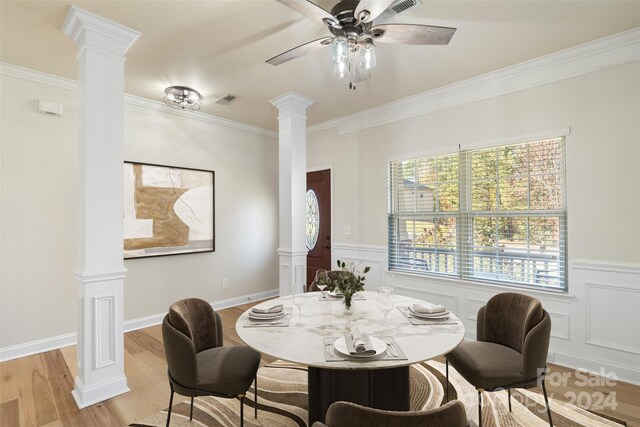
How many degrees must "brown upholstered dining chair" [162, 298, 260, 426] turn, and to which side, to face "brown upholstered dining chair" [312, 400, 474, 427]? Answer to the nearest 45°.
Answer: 0° — it already faces it

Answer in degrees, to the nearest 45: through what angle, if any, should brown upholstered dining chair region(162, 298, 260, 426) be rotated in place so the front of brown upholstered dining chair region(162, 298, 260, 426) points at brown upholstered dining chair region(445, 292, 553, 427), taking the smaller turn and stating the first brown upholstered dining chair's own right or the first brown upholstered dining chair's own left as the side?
approximately 45° to the first brown upholstered dining chair's own left

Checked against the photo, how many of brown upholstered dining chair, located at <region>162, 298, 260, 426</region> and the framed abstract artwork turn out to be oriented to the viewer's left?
0

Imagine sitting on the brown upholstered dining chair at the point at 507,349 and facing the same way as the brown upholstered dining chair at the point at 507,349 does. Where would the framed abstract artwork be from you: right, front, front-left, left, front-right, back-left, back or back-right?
front-right

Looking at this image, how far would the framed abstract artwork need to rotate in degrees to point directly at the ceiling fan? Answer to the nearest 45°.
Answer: approximately 45° to its right

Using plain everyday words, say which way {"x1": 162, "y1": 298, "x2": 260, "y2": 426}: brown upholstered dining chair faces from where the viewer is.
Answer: facing the viewer and to the right of the viewer

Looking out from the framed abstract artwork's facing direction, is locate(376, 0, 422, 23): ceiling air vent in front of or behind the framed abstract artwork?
in front

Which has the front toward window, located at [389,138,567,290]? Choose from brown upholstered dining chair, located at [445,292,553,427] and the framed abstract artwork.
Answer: the framed abstract artwork

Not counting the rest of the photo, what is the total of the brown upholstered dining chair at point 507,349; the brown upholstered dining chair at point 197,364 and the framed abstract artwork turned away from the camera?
0

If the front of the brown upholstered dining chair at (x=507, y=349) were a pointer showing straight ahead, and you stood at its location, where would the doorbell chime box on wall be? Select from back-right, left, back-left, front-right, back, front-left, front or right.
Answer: front-right

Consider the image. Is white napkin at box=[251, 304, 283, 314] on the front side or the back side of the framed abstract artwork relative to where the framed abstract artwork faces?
on the front side

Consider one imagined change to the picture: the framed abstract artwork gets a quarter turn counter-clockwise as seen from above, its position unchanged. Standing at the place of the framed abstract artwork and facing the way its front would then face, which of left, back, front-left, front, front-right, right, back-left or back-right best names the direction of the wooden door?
front-right

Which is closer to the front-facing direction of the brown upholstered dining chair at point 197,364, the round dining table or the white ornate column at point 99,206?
the round dining table

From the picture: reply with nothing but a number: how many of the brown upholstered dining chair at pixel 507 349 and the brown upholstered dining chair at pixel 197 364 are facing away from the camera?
0
